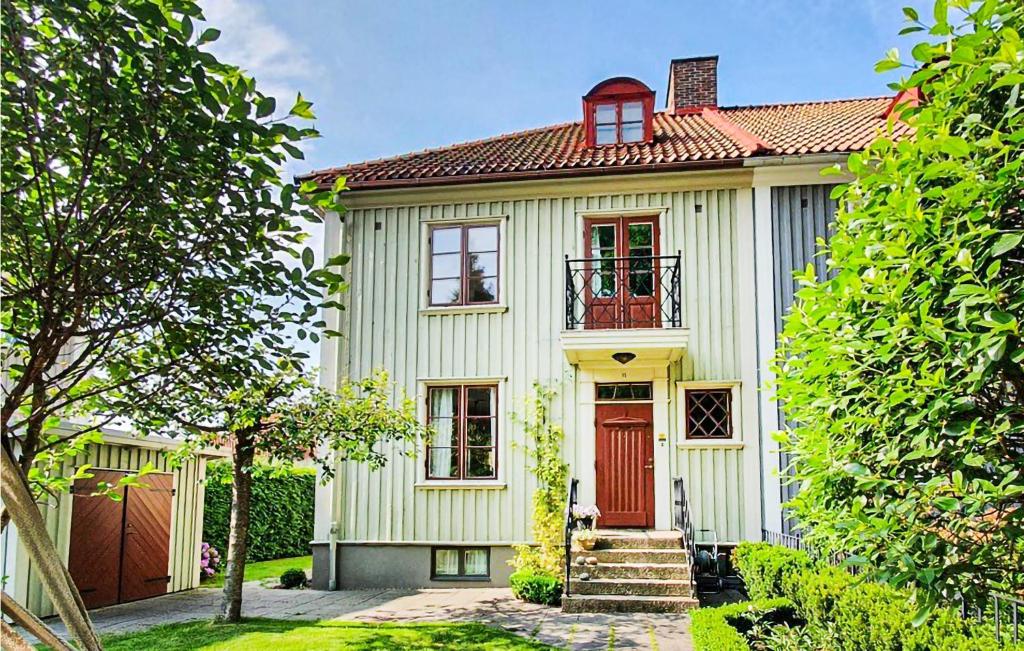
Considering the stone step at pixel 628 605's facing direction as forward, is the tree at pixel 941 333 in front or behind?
in front

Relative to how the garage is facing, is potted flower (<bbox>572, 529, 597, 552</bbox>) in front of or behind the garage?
in front

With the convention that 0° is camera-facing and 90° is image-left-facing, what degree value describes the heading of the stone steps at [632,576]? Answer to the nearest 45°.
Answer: approximately 0°

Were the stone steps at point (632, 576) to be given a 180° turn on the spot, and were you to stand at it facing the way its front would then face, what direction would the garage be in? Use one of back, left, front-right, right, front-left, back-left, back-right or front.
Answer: left

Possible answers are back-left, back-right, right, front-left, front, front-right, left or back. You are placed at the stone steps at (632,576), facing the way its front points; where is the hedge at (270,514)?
back-right

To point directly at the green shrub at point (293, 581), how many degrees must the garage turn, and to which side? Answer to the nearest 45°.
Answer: approximately 45° to its left

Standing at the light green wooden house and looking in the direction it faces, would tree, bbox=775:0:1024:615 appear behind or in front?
in front

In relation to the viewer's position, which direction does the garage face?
facing the viewer and to the right of the viewer

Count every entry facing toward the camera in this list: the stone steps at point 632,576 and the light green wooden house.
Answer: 2

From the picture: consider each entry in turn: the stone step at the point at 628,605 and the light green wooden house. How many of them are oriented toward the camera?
2

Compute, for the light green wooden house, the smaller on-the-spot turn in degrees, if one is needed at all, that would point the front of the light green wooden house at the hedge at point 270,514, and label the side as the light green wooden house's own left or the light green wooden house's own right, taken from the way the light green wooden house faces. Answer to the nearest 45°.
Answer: approximately 135° to the light green wooden house's own right
